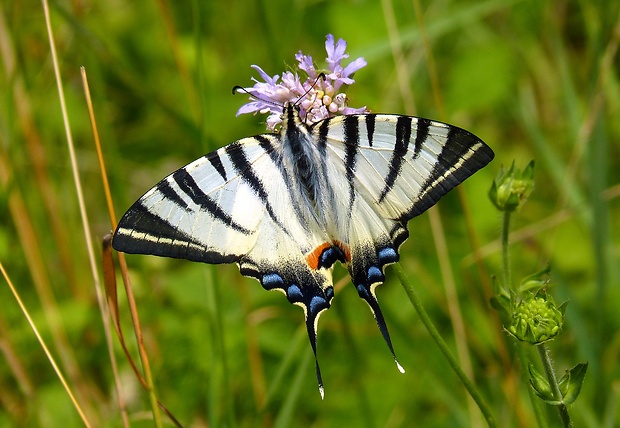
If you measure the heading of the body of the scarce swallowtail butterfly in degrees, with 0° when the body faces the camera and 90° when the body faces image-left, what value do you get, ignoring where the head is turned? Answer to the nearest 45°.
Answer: approximately 180°

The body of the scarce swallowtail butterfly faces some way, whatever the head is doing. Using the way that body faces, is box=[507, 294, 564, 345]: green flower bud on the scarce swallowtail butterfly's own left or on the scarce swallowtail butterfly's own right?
on the scarce swallowtail butterfly's own right
